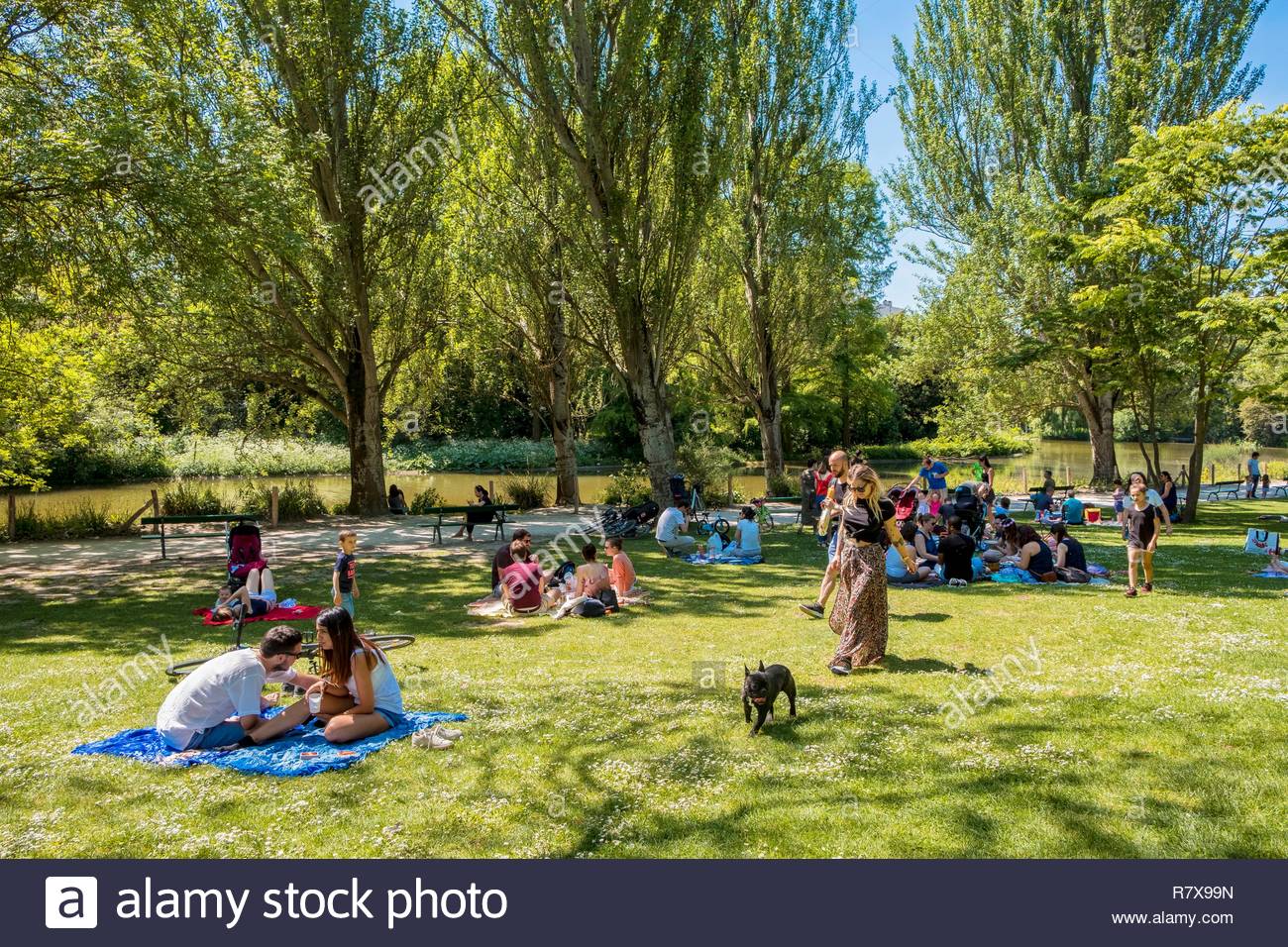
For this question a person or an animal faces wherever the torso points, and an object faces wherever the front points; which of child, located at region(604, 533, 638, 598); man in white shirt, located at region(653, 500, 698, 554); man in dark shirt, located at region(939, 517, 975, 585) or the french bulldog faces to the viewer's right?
the man in white shirt

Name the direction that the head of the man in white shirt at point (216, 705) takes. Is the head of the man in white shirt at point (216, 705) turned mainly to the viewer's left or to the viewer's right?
to the viewer's right

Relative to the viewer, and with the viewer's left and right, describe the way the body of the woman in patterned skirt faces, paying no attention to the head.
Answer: facing the viewer and to the left of the viewer

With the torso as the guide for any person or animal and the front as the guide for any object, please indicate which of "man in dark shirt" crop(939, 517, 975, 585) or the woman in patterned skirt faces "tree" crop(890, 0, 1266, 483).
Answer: the man in dark shirt

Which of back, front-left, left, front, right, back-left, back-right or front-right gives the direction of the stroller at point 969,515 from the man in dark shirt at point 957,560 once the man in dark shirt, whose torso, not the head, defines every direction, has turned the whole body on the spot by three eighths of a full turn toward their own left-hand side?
back-right

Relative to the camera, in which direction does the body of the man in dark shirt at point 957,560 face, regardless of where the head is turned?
away from the camera

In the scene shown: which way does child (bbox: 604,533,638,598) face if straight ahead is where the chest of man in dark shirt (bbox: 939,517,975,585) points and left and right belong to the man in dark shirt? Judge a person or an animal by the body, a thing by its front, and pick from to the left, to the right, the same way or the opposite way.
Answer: to the left

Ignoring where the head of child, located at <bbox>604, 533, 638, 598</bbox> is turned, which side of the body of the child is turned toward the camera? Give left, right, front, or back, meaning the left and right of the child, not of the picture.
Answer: left

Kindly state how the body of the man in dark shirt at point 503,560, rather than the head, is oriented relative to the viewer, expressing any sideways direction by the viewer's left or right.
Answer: facing to the right of the viewer

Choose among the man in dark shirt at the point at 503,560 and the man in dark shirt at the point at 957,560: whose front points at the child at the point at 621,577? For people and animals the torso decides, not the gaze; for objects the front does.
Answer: the man in dark shirt at the point at 503,560

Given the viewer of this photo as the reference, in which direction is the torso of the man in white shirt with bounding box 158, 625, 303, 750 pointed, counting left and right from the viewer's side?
facing to the right of the viewer
